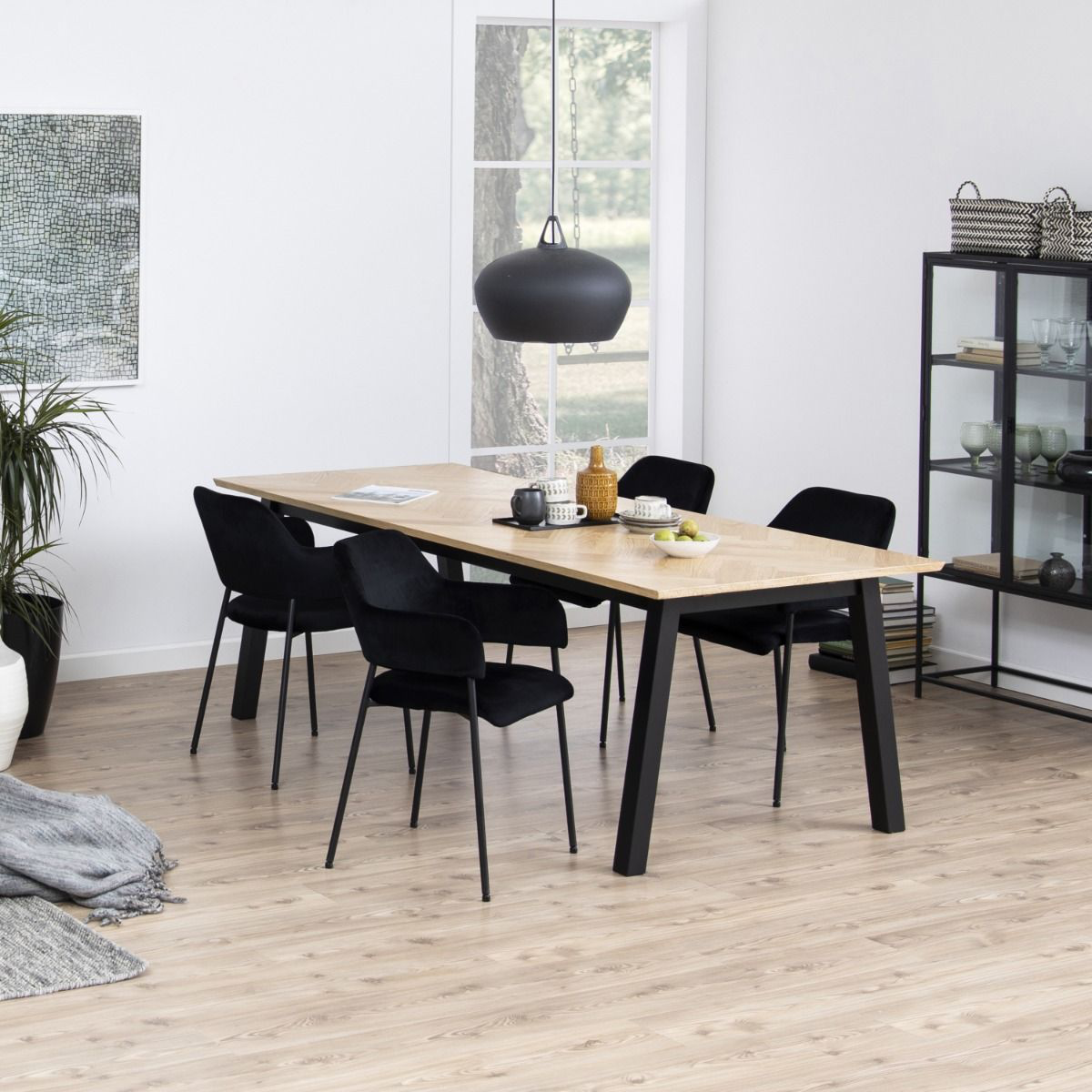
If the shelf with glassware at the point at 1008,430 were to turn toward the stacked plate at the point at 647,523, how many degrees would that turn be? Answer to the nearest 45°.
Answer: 0° — it already faces it

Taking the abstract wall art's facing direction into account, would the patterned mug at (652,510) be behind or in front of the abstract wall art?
in front

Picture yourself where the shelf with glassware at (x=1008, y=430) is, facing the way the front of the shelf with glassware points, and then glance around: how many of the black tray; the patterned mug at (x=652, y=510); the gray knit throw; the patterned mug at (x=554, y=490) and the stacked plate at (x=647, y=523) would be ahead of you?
5

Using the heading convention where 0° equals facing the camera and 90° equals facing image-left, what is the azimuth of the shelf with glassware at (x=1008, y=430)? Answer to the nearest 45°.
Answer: approximately 45°

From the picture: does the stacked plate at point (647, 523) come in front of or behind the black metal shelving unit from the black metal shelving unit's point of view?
in front

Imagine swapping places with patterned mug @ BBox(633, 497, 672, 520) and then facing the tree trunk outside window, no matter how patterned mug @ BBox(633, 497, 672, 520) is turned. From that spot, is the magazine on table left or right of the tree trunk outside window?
left

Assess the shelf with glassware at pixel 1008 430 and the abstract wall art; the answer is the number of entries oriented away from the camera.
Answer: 0

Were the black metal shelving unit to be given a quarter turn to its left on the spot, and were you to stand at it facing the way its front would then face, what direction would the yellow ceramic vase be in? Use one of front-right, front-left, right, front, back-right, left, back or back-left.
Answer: right

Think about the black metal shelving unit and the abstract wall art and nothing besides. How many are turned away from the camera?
0

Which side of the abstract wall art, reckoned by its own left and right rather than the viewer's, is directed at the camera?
front

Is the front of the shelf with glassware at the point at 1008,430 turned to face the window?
no

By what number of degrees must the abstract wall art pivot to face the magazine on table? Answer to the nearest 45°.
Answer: approximately 45° to its left

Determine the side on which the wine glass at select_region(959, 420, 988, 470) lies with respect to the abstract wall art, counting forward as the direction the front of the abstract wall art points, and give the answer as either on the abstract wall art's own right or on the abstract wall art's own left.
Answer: on the abstract wall art's own left

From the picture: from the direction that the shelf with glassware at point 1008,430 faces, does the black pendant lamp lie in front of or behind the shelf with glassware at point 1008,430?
in front

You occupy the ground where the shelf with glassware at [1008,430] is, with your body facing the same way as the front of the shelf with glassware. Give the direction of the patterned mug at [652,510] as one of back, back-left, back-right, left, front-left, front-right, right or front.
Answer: front

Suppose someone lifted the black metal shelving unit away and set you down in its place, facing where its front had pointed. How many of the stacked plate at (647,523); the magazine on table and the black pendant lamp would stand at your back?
0

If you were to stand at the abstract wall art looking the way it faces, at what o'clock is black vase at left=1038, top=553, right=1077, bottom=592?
The black vase is roughly at 10 o'clock from the abstract wall art.

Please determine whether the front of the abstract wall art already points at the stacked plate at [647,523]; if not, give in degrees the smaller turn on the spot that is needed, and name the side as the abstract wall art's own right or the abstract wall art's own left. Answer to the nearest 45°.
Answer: approximately 45° to the abstract wall art's own left

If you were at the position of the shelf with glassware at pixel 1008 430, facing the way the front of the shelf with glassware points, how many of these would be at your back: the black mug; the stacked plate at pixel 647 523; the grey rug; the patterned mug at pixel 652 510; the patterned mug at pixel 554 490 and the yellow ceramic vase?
0
